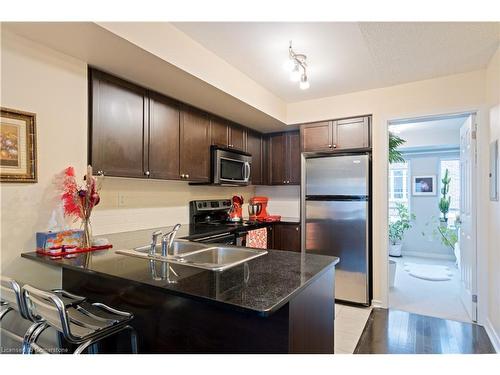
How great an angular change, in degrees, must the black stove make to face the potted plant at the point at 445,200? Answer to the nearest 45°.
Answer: approximately 90° to its left

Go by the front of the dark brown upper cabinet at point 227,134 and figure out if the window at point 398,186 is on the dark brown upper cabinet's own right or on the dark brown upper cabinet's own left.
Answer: on the dark brown upper cabinet's own left

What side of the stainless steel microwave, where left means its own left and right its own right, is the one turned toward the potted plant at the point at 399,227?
left

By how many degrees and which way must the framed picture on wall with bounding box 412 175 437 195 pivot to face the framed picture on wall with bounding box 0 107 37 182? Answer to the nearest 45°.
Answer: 0° — it already faces it

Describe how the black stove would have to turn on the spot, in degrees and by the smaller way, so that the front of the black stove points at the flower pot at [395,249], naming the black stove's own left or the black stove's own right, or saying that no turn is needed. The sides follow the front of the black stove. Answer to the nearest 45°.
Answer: approximately 90° to the black stove's own left
